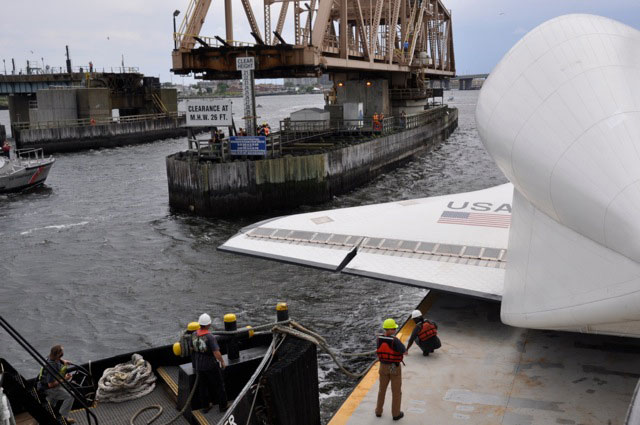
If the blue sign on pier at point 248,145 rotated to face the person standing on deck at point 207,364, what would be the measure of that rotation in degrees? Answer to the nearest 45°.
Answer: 0° — it already faces them

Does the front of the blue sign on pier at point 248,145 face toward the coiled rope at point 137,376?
yes

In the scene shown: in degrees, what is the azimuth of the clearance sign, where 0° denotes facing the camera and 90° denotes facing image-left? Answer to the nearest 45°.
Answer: approximately 0°

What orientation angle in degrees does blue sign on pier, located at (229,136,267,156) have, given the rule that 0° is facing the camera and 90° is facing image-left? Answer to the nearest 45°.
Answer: approximately 0°

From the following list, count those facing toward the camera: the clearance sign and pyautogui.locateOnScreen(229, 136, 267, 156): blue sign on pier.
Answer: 2

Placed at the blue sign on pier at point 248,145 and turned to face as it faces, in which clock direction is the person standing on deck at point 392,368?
The person standing on deck is roughly at 12 o'clock from the blue sign on pier.

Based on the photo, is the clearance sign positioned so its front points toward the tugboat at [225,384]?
yes

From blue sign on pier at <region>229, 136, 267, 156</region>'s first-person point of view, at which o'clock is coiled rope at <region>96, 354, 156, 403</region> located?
The coiled rope is roughly at 12 o'clock from the blue sign on pier.

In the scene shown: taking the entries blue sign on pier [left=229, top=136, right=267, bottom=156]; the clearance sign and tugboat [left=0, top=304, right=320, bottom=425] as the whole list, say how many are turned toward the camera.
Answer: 2
